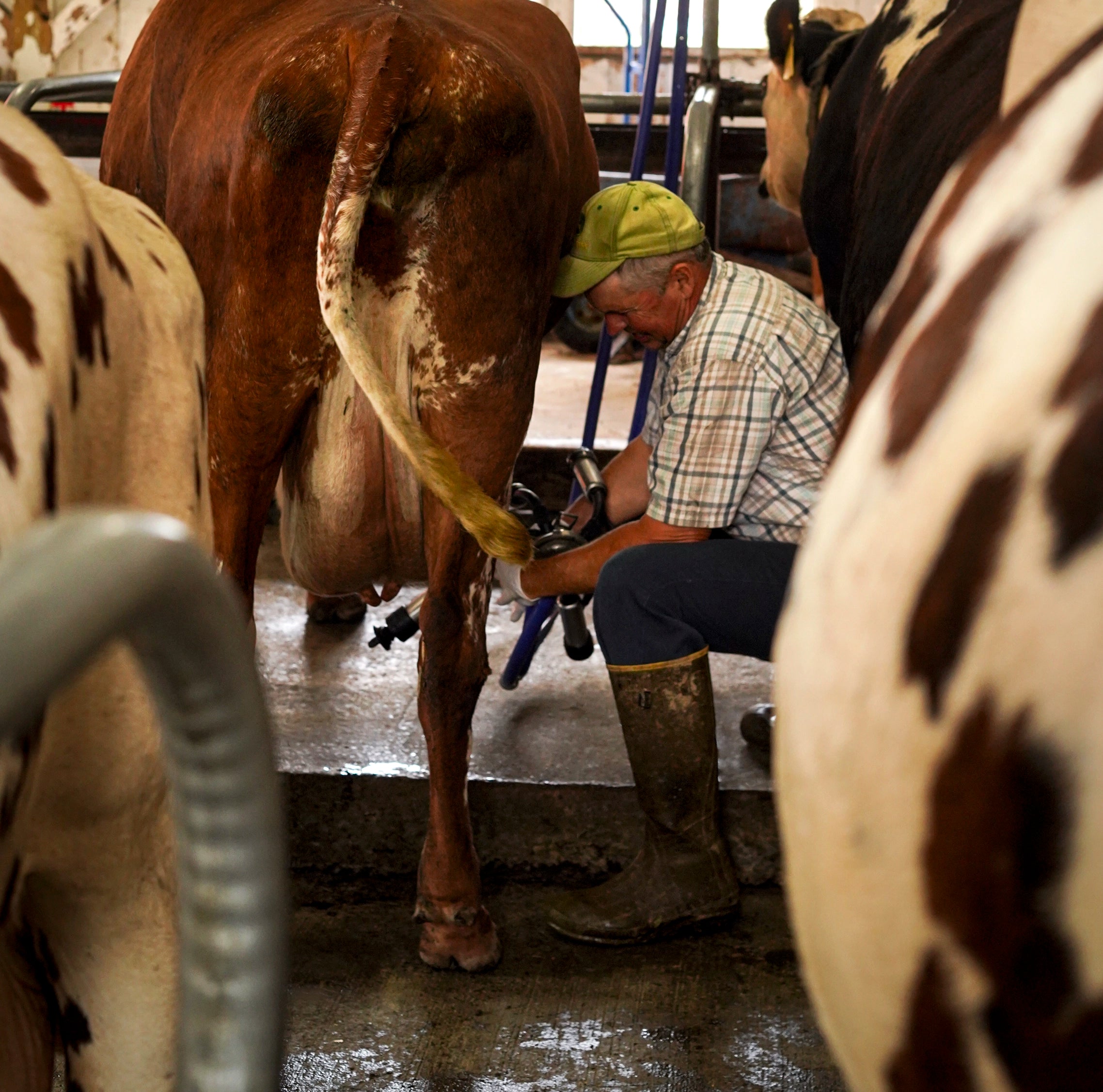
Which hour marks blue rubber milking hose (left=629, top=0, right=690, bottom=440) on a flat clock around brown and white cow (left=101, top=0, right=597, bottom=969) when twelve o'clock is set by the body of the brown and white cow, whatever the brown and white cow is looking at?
The blue rubber milking hose is roughly at 1 o'clock from the brown and white cow.

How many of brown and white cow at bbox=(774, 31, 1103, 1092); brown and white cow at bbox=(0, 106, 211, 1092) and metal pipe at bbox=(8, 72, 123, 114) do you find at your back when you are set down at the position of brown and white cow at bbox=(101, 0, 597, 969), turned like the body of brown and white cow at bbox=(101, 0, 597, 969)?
2

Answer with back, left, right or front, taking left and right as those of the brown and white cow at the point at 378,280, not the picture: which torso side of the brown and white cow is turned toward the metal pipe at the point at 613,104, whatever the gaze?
front

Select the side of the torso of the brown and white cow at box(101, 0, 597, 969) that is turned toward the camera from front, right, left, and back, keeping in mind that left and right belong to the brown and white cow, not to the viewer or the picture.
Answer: back

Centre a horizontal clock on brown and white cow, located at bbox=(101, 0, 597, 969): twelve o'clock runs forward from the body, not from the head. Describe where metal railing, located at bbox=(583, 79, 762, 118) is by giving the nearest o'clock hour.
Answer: The metal railing is roughly at 1 o'clock from the brown and white cow.

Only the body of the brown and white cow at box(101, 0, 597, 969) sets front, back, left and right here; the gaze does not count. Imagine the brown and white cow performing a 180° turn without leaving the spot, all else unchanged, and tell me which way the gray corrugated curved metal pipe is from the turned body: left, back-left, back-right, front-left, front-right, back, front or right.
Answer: front

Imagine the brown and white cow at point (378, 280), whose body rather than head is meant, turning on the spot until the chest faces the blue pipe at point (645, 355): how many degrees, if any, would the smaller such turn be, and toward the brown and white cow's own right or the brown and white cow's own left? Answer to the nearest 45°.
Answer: approximately 45° to the brown and white cow's own right

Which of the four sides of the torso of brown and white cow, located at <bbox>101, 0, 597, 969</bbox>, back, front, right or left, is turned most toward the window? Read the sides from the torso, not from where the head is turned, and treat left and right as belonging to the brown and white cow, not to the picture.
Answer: front

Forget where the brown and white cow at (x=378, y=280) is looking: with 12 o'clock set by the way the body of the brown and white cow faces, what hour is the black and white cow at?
The black and white cow is roughly at 2 o'clock from the brown and white cow.

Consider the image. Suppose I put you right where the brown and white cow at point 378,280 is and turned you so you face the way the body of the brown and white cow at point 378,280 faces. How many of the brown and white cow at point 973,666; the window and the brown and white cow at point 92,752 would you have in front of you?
1
